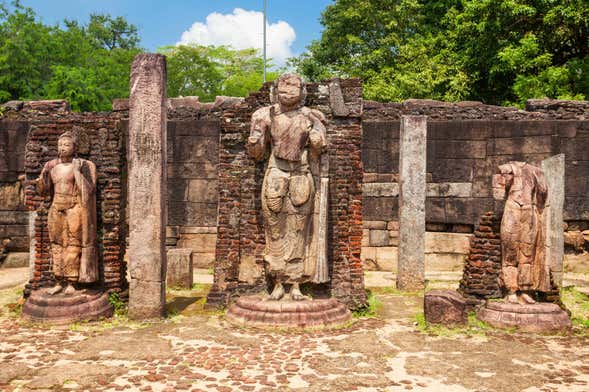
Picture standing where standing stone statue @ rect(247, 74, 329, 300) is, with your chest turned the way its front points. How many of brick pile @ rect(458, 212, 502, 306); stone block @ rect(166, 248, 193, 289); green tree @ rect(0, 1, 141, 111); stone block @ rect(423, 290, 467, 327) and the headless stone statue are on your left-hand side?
3

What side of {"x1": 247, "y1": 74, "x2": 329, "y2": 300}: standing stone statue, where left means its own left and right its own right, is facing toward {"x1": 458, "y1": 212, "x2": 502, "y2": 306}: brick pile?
left

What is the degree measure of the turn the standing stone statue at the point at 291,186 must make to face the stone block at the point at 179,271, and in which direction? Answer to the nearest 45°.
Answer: approximately 135° to its right

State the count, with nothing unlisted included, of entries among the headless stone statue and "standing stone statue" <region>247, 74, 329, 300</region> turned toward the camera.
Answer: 2

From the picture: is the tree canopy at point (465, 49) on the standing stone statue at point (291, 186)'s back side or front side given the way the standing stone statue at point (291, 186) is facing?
on the back side

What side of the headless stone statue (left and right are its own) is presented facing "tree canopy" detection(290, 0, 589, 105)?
back

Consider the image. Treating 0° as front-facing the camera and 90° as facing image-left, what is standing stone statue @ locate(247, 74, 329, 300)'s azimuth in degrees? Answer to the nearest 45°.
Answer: approximately 0°

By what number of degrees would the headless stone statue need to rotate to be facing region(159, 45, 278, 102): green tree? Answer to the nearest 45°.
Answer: approximately 135° to its right
